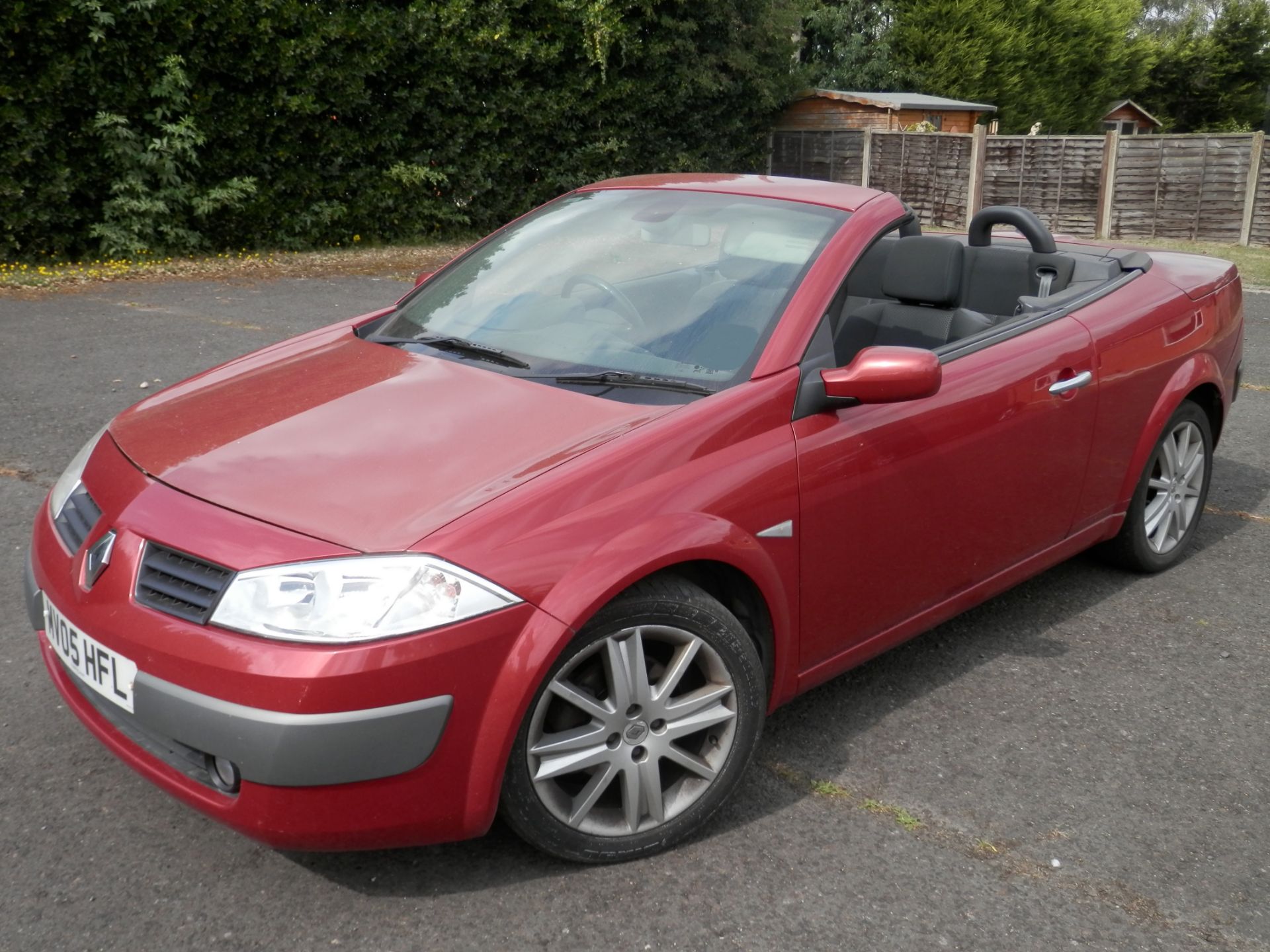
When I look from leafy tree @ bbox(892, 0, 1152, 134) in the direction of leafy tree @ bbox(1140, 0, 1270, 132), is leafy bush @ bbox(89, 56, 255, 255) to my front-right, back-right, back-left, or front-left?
back-right

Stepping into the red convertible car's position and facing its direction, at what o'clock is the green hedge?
The green hedge is roughly at 4 o'clock from the red convertible car.

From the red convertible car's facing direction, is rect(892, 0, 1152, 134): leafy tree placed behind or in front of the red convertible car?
behind

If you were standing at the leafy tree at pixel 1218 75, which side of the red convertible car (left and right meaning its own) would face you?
back

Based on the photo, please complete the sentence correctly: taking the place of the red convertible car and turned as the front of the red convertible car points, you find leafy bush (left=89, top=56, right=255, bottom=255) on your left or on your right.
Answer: on your right

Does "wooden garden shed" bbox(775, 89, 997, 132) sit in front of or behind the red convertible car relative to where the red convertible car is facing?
behind

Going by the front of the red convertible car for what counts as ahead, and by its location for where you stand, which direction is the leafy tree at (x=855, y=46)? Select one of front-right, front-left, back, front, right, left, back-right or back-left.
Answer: back-right

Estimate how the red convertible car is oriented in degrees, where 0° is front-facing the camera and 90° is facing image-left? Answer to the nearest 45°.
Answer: approximately 45°
